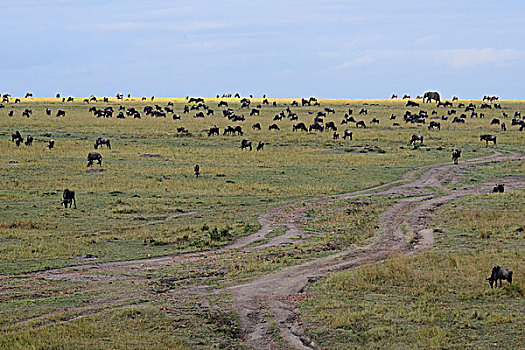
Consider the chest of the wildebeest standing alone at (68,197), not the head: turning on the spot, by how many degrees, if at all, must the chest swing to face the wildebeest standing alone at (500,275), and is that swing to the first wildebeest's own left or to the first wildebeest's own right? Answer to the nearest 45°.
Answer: approximately 90° to the first wildebeest's own left
